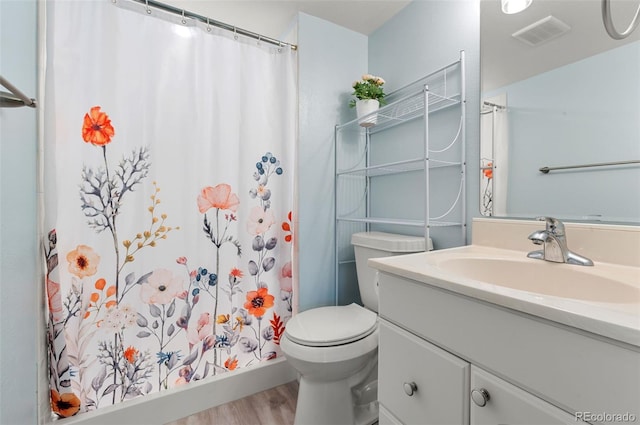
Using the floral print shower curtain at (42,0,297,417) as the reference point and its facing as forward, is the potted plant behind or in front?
in front

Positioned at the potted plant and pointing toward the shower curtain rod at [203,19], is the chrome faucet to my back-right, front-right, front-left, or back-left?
back-left

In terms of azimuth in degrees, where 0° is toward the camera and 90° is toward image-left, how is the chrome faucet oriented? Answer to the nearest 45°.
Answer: approximately 45°

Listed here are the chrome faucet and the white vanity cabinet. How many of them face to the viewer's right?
0

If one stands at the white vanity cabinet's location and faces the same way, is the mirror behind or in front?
behind
